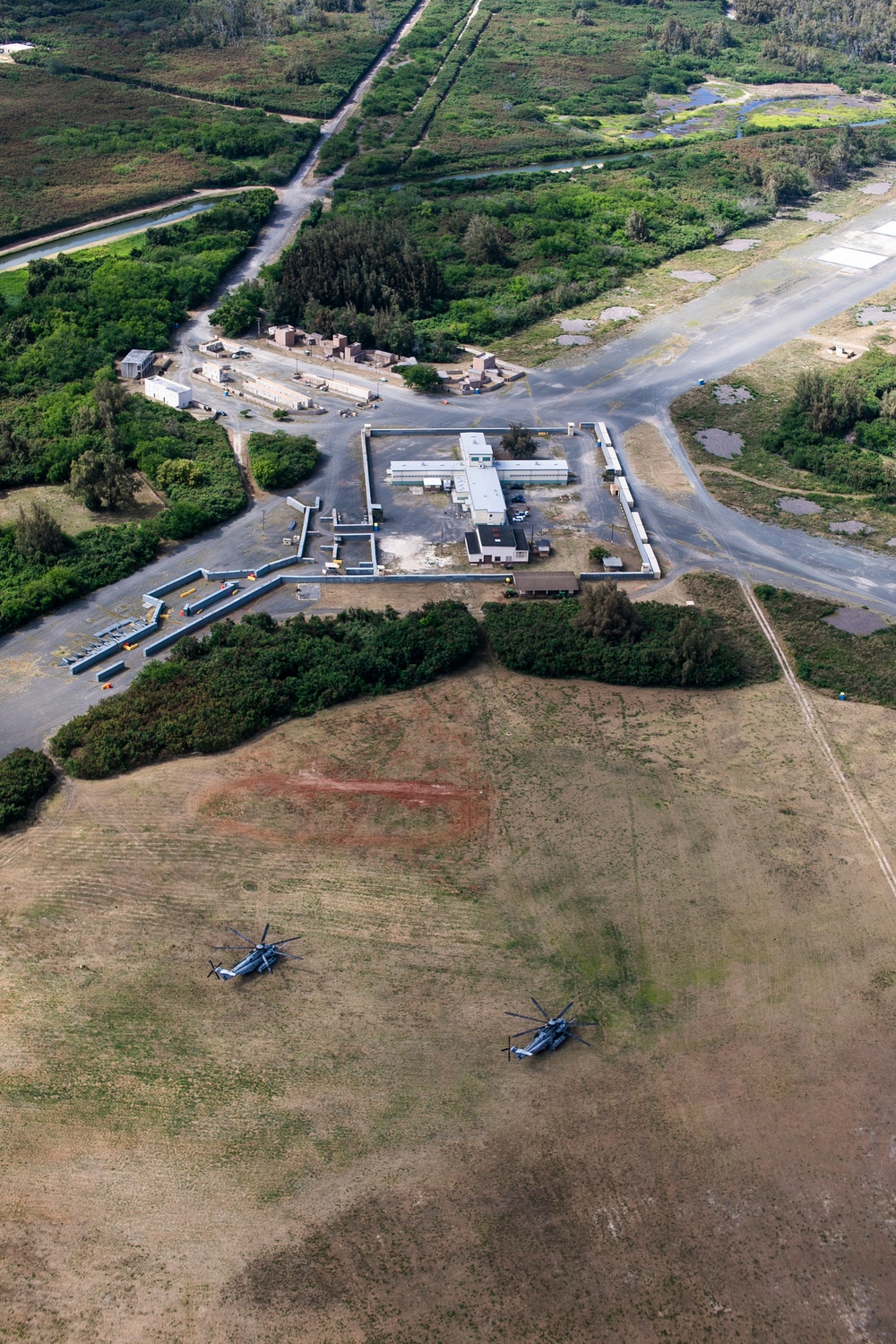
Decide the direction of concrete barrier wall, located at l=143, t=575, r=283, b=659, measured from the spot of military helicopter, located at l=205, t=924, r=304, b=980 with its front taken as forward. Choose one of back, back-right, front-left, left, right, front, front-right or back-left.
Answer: front-left

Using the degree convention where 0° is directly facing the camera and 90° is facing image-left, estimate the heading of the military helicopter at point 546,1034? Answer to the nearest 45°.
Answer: approximately 225°

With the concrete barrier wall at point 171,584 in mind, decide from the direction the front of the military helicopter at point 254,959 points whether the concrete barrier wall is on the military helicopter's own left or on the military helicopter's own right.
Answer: on the military helicopter's own left

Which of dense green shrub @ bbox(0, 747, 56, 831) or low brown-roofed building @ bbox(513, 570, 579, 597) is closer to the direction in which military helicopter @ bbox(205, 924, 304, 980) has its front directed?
the low brown-roofed building

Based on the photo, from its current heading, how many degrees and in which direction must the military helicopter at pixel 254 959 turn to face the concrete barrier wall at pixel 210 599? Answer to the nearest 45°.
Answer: approximately 45° to its left

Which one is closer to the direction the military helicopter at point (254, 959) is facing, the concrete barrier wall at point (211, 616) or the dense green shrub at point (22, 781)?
the concrete barrier wall

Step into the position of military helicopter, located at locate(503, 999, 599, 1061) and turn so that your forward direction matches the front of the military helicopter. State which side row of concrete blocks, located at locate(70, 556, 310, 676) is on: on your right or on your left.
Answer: on your left

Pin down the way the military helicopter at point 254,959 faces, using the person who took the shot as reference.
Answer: facing away from the viewer and to the right of the viewer

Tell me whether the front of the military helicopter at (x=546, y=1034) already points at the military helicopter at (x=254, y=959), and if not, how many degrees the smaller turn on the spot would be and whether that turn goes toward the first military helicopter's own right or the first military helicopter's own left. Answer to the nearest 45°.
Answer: approximately 135° to the first military helicopter's own left

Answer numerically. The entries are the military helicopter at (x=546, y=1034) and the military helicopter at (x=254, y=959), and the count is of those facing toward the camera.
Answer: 0

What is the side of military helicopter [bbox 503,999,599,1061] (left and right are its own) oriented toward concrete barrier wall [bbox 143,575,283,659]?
left

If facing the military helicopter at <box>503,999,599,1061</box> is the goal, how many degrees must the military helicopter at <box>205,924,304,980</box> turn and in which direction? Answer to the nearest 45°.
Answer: approximately 90° to its right

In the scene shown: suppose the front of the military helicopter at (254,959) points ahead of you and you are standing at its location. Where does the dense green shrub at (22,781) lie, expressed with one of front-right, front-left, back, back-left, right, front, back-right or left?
left
